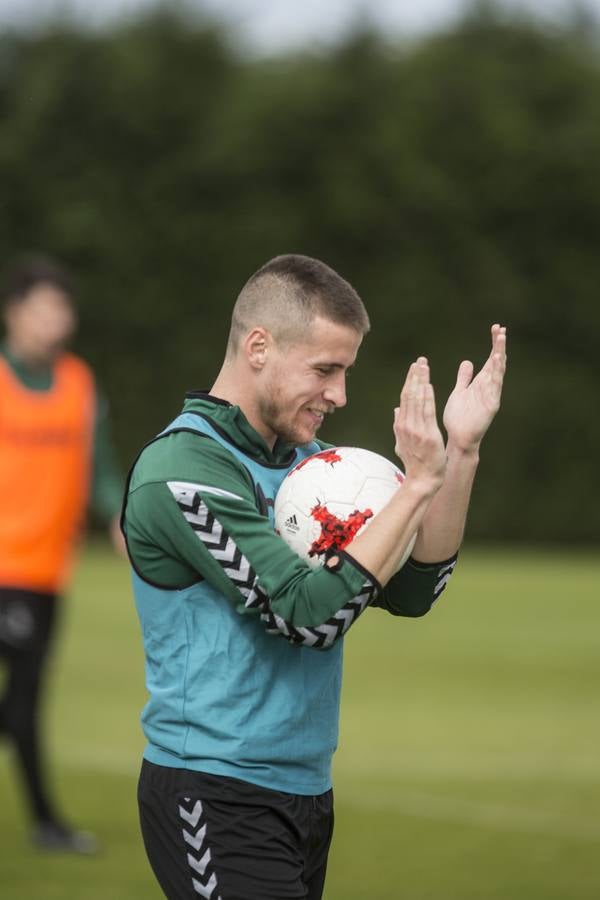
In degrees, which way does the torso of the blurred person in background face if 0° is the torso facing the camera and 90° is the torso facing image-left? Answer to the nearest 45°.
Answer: approximately 315°

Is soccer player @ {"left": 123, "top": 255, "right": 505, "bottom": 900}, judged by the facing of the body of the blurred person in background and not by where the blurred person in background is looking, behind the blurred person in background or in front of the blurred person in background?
in front

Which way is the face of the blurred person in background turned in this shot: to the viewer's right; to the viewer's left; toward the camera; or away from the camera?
toward the camera

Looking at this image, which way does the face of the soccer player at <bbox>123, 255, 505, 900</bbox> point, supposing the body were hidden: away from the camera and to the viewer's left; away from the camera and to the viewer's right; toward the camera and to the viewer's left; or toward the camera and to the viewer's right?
toward the camera and to the viewer's right
